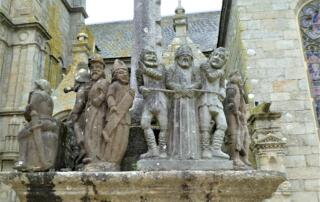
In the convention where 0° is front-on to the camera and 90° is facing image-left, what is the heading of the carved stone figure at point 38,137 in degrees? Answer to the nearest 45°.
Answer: approximately 90°

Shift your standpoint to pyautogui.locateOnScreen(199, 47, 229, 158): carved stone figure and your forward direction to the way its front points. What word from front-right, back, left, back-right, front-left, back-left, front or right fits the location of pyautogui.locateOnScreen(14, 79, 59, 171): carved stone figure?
right

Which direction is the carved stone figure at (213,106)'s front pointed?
toward the camera

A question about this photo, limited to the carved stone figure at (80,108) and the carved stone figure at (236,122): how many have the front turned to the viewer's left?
1

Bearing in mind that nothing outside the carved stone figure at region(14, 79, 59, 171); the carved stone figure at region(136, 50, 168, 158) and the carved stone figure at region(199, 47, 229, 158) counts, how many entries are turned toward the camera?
2

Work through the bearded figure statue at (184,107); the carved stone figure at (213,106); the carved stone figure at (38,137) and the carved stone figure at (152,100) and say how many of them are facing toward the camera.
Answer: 3

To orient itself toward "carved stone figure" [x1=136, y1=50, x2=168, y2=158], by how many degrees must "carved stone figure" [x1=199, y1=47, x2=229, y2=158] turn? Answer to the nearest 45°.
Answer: approximately 90° to its right

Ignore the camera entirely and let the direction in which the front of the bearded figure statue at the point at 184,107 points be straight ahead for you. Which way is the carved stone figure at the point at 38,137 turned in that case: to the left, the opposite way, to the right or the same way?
to the right

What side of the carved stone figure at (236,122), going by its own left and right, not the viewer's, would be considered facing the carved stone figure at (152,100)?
right

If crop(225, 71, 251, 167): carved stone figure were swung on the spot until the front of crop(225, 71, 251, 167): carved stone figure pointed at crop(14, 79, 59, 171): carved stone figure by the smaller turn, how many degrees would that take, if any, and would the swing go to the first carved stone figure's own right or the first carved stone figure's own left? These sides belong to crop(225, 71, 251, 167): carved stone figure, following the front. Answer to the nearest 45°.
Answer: approximately 135° to the first carved stone figure's own right

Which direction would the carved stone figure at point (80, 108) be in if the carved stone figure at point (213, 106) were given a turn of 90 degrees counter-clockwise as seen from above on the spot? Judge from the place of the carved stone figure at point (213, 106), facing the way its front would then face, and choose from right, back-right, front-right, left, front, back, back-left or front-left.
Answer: back

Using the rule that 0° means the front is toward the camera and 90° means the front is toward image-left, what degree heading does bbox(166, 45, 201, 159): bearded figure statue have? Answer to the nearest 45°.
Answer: approximately 0°

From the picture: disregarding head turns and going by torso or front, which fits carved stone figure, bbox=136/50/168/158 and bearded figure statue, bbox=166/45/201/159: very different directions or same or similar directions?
same or similar directions
